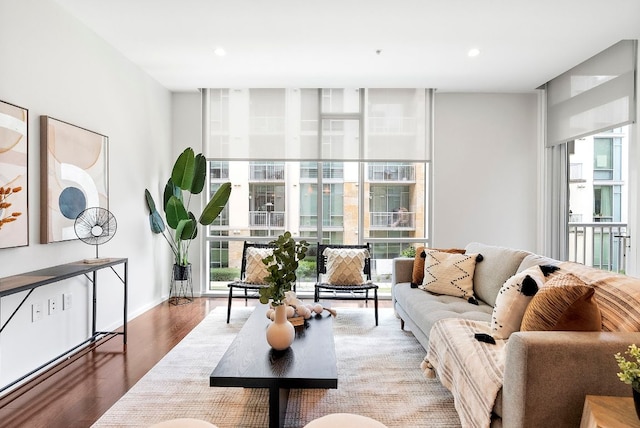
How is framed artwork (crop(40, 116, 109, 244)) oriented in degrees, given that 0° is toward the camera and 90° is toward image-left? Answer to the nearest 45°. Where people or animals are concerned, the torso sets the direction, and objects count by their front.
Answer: approximately 315°

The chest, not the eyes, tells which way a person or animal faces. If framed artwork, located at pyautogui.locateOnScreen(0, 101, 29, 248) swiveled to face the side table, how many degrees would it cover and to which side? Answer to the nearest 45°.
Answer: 0° — it already faces it

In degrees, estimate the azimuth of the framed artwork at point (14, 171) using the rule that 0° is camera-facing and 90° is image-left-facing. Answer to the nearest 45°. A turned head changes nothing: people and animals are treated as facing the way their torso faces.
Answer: approximately 315°

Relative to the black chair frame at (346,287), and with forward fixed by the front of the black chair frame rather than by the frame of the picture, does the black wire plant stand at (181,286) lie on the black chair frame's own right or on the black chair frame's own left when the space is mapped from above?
on the black chair frame's own right

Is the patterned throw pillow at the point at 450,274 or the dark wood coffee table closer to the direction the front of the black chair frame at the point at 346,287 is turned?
the dark wood coffee table

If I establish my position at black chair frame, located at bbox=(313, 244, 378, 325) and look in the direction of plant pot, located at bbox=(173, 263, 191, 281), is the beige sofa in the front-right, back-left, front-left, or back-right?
back-left

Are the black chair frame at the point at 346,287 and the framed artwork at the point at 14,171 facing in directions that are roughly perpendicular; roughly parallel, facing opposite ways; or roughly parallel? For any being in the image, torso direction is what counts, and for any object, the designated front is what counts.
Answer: roughly perpendicular

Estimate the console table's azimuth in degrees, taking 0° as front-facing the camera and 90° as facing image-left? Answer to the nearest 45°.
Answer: approximately 315°
